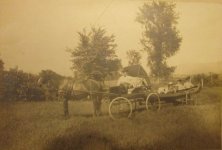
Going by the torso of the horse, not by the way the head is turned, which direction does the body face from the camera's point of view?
to the viewer's left
